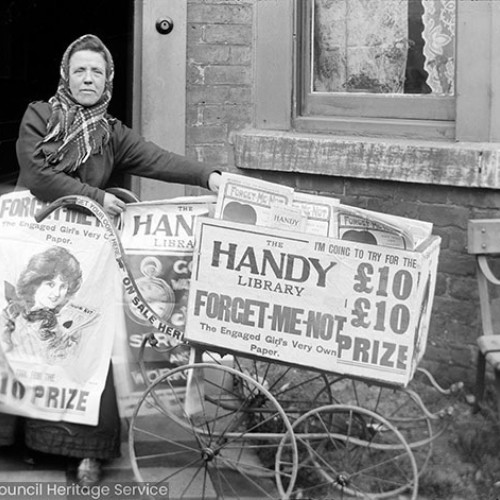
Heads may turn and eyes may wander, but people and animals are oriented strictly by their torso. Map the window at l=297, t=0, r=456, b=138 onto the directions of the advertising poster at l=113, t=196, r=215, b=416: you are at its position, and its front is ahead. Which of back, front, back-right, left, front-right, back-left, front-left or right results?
back-left

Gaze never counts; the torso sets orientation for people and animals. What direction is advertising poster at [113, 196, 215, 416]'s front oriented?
toward the camera

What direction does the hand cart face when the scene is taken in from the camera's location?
facing to the right of the viewer

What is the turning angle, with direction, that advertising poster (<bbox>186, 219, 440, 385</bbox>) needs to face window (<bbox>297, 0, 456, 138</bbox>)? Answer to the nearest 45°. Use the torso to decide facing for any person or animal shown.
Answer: approximately 180°

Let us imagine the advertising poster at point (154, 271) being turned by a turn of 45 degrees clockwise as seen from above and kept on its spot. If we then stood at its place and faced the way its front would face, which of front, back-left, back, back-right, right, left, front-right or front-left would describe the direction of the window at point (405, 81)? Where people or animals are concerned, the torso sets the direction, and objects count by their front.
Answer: back

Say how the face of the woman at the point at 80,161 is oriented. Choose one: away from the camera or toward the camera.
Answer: toward the camera

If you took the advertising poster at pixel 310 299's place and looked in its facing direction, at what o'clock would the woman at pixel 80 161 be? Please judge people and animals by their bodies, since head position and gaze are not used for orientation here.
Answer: The woman is roughly at 4 o'clock from the advertising poster.

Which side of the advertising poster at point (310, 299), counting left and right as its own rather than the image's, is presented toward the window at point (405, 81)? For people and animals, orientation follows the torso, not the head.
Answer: back

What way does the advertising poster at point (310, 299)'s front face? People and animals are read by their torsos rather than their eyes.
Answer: toward the camera

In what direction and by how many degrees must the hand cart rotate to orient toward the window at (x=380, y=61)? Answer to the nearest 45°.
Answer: approximately 90° to its left
